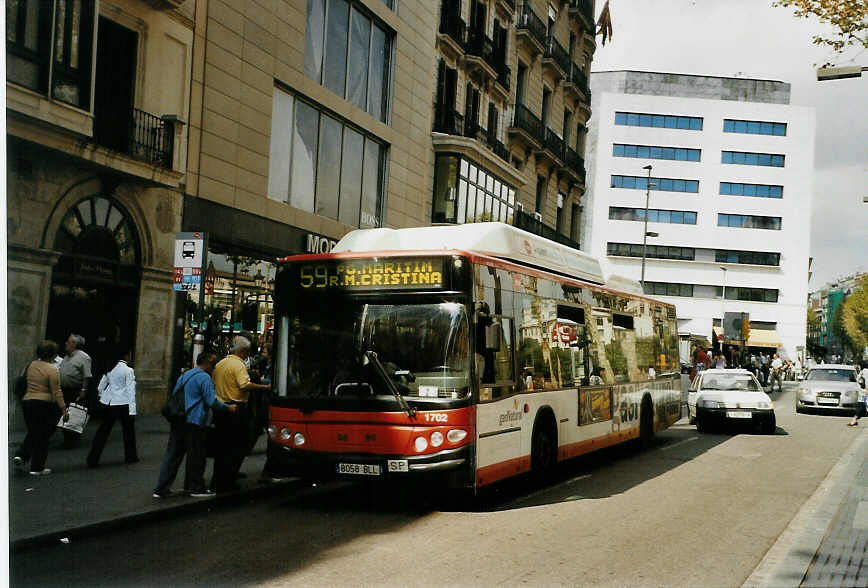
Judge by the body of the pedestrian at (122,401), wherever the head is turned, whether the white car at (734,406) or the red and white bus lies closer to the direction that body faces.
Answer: the white car

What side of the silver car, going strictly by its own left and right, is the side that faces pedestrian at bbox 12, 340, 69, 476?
front

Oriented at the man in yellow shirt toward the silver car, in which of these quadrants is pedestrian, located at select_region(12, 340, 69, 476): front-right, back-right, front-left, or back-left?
back-left

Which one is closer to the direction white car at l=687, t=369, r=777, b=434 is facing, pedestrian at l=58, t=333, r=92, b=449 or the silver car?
the pedestrian

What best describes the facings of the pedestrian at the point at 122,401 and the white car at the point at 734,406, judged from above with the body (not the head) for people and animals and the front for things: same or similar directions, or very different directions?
very different directions

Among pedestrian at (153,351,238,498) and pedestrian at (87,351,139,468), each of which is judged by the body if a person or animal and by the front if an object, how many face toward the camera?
0

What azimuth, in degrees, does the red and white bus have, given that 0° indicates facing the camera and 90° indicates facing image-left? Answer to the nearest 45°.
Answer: approximately 45°

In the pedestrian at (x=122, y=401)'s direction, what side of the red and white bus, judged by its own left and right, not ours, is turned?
front

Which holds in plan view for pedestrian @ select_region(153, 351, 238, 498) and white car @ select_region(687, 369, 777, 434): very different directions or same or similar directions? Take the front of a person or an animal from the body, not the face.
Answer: very different directions
